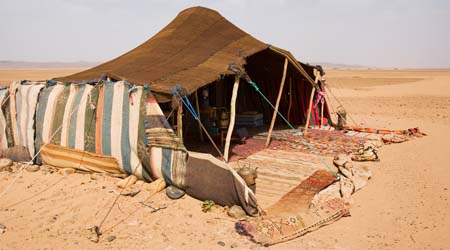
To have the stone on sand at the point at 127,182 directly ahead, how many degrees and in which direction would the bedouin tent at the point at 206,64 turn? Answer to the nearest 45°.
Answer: approximately 90° to its right

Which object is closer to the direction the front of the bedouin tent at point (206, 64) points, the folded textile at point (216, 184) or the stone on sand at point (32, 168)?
the folded textile

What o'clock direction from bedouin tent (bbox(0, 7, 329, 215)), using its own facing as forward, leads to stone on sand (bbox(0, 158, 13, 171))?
The stone on sand is roughly at 5 o'clock from the bedouin tent.

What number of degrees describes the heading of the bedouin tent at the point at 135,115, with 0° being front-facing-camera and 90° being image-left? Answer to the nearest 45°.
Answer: approximately 315°

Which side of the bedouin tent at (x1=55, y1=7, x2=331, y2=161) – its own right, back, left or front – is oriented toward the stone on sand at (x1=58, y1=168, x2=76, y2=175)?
right

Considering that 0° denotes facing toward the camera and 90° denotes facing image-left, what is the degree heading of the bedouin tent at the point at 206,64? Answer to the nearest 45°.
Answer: approximately 315°

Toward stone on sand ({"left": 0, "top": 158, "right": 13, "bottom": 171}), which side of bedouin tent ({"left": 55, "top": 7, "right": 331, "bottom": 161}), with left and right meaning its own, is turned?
right

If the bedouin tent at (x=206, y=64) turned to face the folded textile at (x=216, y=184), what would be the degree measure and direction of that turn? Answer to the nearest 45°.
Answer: approximately 45° to its right

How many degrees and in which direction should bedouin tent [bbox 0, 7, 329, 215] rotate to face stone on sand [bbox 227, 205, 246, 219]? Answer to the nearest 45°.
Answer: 0° — it already faces it

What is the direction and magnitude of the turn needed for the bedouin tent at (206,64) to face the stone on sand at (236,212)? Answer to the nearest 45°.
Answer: approximately 45° to its right
